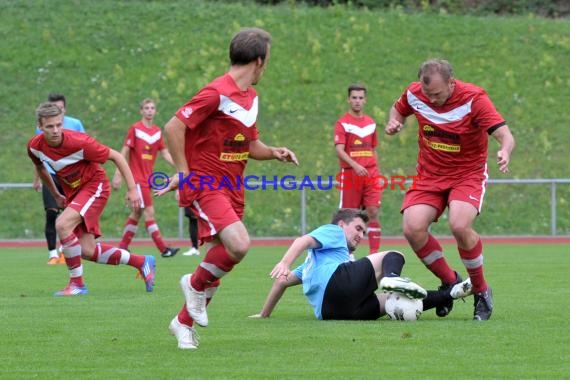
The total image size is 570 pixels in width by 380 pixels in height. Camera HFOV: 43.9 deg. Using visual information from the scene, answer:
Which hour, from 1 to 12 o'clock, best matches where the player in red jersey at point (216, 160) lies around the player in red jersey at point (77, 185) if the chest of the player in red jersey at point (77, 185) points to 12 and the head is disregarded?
the player in red jersey at point (216, 160) is roughly at 10 o'clock from the player in red jersey at point (77, 185).

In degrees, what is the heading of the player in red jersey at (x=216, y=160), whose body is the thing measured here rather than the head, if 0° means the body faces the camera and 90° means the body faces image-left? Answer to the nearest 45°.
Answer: approximately 315°

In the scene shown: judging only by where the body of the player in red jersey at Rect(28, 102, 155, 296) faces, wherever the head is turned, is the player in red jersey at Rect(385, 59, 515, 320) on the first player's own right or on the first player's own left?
on the first player's own left

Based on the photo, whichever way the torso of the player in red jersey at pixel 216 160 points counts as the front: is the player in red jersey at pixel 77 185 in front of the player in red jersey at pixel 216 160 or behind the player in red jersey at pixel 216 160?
behind

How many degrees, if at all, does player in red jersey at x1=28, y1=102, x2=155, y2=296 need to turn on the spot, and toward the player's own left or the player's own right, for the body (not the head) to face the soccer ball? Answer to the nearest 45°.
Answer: approximately 90° to the player's own left

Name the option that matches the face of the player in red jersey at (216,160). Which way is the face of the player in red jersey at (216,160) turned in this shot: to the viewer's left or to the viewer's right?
to the viewer's right

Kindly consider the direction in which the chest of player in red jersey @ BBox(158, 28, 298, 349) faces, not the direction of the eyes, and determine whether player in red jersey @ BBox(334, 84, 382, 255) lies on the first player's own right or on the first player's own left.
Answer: on the first player's own left

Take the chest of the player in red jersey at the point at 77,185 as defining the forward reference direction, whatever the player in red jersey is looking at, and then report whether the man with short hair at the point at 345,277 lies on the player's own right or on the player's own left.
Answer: on the player's own left
